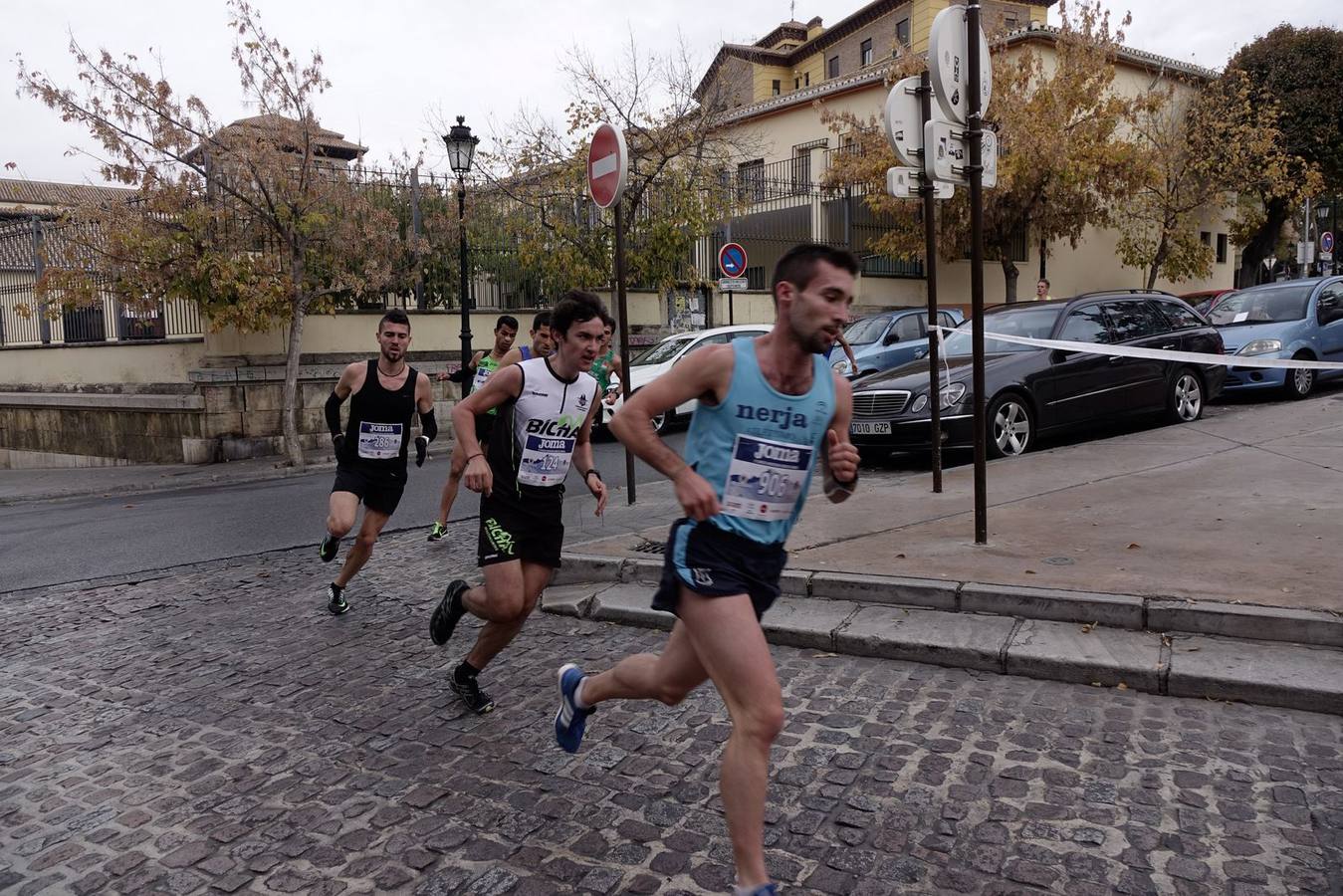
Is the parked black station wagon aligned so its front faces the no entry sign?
yes

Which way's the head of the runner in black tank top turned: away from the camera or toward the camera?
toward the camera

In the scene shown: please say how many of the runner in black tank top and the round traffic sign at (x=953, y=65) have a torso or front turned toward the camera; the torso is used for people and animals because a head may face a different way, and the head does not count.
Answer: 1

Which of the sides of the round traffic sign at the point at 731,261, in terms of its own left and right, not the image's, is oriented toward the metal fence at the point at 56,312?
right

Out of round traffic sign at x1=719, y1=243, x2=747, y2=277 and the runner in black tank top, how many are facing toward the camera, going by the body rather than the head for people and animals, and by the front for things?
2

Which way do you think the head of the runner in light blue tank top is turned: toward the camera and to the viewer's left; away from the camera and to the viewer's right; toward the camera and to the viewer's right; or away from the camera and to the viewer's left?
toward the camera and to the viewer's right

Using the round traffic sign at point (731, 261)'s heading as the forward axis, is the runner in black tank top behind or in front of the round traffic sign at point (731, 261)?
in front

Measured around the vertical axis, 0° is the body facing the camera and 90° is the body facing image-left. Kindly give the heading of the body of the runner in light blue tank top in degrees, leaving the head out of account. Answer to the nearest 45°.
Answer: approximately 315°

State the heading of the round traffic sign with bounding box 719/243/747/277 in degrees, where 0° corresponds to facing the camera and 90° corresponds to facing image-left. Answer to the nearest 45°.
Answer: approximately 0°

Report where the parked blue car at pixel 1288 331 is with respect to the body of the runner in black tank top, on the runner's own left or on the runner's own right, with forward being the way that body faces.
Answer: on the runner's own left

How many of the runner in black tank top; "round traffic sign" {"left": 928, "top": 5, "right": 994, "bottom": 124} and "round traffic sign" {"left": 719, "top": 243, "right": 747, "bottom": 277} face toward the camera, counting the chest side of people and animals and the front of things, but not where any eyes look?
2

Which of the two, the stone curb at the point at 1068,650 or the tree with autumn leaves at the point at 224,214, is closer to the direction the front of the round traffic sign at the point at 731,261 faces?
the stone curb

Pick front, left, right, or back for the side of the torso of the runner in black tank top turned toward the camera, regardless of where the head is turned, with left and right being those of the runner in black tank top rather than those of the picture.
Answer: front

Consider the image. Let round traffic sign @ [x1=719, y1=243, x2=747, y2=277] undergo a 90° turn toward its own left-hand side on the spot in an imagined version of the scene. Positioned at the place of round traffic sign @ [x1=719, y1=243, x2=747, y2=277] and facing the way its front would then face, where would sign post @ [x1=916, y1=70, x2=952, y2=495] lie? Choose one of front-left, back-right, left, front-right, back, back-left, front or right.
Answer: right

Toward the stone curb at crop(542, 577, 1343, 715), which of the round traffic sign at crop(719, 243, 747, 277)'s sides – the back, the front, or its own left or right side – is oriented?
front
